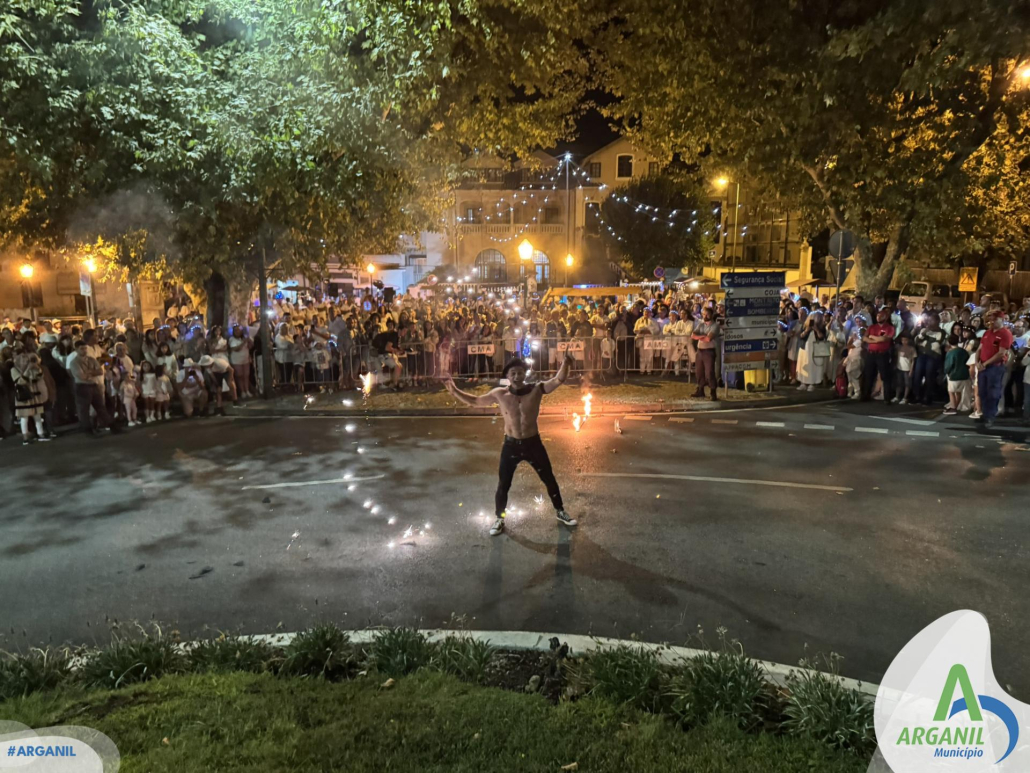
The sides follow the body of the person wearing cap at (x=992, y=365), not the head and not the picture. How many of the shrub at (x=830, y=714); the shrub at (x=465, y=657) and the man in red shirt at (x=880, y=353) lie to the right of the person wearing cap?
1

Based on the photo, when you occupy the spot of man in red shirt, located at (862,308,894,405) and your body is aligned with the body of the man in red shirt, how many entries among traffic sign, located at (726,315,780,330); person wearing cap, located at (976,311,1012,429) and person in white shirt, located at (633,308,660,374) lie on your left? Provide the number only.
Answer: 1

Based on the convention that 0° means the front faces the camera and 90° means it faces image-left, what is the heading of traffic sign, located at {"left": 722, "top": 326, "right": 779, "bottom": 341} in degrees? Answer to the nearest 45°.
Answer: approximately 0°

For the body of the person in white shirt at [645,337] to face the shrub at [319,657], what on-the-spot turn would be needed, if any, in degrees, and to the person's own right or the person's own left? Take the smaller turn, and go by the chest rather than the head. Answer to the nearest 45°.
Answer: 0° — they already face it

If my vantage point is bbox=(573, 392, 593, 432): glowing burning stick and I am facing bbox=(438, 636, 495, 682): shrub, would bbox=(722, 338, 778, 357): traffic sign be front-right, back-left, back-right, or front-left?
back-left

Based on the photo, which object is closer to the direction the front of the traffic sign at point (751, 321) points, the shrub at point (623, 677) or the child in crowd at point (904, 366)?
the shrub

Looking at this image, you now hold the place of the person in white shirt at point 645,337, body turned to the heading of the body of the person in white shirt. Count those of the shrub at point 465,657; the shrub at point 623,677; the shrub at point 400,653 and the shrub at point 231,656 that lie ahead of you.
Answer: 4

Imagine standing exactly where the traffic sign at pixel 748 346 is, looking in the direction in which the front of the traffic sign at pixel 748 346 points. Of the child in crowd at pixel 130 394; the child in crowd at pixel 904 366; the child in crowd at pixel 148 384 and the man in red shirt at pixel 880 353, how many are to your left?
2

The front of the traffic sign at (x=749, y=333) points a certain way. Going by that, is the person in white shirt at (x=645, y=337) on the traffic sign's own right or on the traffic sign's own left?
on the traffic sign's own right

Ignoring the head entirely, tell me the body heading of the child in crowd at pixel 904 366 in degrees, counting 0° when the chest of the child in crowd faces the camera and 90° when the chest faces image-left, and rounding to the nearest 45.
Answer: approximately 45°

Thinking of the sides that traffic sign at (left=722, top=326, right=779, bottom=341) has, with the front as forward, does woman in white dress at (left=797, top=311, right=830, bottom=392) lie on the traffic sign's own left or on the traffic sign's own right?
on the traffic sign's own left

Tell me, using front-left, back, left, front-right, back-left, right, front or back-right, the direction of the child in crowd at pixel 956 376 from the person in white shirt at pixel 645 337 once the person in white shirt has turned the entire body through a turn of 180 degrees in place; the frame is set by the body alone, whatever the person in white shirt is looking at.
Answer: back-right

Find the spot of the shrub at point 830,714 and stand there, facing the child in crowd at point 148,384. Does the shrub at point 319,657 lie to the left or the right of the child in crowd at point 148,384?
left
